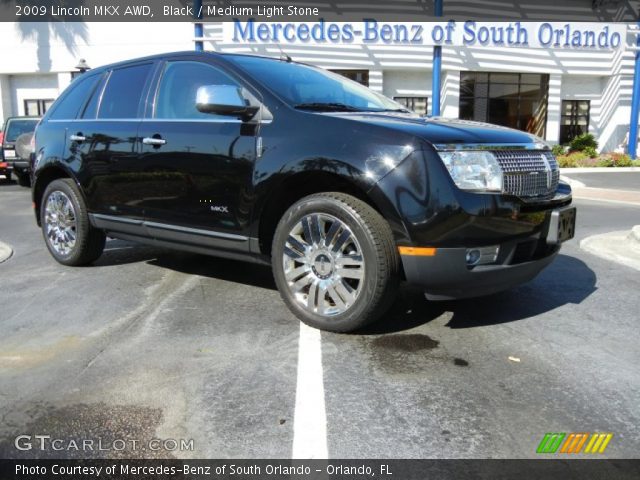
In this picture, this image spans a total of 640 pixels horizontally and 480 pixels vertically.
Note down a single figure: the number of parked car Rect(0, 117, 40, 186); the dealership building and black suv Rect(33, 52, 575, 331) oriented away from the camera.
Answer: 1

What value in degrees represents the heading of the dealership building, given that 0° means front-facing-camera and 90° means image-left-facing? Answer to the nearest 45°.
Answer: approximately 0°

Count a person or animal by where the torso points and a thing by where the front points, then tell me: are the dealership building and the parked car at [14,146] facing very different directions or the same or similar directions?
very different directions

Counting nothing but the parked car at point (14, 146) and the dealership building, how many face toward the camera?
1

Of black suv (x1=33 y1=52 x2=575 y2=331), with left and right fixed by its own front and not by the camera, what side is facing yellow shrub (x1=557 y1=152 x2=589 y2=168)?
left

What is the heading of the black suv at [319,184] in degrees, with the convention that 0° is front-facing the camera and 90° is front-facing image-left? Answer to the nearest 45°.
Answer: approximately 315°

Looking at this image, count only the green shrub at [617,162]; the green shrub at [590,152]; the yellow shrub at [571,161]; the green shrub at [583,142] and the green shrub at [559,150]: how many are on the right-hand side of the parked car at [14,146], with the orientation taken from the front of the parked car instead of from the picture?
5

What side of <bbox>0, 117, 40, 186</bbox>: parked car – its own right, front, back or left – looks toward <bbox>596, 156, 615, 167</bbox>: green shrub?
right

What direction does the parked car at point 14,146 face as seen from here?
away from the camera

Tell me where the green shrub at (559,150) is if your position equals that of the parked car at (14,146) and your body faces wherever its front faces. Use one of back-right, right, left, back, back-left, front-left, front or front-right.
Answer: right

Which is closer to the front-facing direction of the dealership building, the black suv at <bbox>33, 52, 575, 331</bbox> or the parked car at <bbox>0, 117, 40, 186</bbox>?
the black suv

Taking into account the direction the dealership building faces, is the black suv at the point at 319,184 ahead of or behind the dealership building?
ahead

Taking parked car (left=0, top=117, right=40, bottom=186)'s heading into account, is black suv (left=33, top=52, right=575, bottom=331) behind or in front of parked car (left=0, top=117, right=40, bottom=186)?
behind

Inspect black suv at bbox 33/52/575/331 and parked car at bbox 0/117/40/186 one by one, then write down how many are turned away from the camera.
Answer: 1

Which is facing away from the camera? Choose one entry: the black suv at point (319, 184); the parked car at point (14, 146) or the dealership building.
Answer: the parked car

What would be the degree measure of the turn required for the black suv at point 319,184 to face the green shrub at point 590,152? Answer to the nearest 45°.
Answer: approximately 90° to its left
